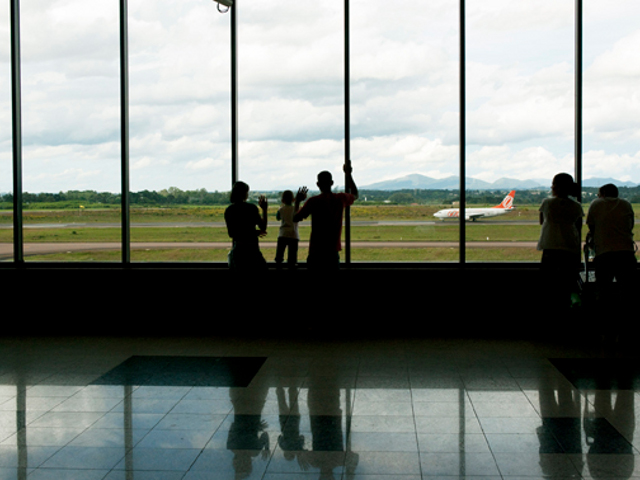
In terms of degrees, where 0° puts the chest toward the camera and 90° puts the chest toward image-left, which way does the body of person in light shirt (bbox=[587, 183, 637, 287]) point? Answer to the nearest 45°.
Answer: approximately 180°

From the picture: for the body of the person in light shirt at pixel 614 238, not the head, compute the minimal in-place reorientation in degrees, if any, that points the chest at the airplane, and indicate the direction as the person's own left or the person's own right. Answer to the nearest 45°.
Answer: approximately 45° to the person's own left

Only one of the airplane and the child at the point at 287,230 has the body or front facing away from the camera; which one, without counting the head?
the child

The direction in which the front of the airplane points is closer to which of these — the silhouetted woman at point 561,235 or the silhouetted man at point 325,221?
the silhouetted man

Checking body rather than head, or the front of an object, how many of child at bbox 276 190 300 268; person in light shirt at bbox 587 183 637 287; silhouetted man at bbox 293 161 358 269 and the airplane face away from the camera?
3

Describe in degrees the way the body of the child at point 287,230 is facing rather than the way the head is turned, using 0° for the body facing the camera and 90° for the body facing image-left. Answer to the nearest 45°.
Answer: approximately 180°

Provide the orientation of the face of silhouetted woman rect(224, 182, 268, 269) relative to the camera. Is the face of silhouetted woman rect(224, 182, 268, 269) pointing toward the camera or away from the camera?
away from the camera

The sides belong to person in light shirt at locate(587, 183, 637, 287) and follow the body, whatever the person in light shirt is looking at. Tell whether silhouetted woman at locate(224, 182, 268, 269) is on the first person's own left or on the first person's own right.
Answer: on the first person's own left

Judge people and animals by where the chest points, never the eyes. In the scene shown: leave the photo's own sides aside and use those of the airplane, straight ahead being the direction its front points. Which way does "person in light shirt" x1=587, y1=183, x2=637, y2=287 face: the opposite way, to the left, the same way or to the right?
to the right

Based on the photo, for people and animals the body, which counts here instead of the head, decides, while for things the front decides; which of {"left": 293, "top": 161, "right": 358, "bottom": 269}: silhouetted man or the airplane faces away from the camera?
the silhouetted man

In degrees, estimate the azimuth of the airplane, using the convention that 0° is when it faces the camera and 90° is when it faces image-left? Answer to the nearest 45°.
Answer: approximately 90°

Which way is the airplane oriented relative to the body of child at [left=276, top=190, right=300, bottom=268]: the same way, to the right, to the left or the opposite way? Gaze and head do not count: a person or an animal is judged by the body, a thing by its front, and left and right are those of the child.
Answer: to the left

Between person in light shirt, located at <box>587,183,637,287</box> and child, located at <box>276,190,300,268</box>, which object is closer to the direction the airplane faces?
the child

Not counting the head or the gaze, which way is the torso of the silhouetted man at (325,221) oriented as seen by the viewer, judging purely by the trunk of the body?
away from the camera
